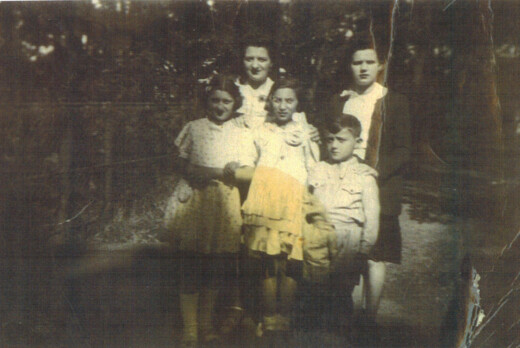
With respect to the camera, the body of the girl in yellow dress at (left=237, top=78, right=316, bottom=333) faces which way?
toward the camera

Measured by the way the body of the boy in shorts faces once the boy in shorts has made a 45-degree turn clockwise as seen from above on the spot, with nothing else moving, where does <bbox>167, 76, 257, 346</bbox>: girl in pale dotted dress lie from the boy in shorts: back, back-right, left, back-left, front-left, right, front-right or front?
front

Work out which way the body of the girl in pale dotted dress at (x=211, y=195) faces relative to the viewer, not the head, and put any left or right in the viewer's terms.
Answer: facing the viewer

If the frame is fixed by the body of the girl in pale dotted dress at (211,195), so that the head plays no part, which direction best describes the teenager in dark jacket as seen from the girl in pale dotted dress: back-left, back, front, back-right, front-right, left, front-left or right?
left

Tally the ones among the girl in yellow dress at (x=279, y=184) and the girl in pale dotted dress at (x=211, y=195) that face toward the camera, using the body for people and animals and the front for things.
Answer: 2

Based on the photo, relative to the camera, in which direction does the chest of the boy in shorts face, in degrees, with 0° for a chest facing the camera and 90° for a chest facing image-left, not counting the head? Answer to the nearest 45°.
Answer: approximately 45°
